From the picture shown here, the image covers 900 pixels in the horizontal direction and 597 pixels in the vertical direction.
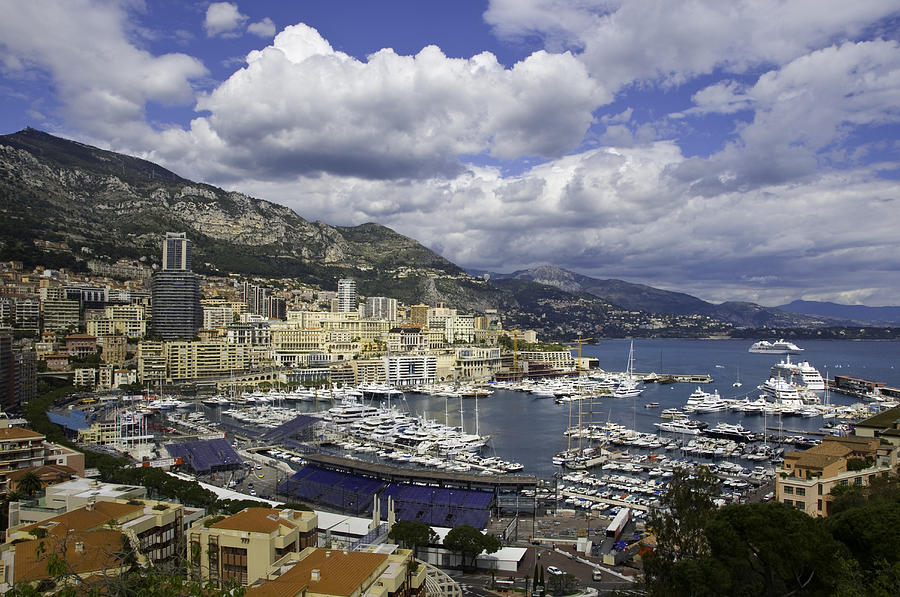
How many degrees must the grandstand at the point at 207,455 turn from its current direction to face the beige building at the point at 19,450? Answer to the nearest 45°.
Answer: approximately 90° to its right

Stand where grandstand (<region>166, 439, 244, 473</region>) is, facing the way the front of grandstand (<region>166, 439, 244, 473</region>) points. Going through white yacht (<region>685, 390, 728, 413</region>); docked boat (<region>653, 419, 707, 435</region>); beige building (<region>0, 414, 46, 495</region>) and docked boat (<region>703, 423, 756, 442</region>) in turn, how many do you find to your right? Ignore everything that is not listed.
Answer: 1

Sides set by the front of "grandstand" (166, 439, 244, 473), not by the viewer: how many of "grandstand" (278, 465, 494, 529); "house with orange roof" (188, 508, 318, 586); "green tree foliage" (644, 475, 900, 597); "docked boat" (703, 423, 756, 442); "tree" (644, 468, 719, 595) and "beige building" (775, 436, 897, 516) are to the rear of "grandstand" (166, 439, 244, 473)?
0

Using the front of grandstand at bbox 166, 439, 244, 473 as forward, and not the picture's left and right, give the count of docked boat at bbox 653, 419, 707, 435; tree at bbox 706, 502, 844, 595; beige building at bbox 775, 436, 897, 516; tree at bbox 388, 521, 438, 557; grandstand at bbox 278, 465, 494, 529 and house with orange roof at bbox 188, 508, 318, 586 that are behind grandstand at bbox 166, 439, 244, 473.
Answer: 0

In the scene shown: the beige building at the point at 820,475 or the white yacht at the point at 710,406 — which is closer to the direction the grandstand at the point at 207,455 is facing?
the beige building

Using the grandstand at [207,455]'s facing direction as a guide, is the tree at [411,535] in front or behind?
in front

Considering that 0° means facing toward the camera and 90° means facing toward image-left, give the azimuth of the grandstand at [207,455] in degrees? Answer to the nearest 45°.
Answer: approximately 315°

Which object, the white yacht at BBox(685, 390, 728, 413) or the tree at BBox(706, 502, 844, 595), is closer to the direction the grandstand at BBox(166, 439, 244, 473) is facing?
the tree

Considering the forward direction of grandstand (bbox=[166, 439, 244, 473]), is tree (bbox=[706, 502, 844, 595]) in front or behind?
in front

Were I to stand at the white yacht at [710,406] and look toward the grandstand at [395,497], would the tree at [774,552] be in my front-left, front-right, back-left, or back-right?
front-left

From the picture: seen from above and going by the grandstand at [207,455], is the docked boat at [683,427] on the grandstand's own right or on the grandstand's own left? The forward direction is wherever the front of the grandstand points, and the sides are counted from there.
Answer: on the grandstand's own left

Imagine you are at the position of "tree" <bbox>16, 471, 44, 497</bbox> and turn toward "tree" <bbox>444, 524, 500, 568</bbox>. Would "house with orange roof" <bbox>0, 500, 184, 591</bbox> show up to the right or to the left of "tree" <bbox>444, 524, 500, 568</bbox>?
right

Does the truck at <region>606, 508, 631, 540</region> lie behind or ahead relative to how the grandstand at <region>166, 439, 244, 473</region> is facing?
ahead

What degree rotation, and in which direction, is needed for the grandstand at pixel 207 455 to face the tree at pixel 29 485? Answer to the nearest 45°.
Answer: approximately 90° to its right
